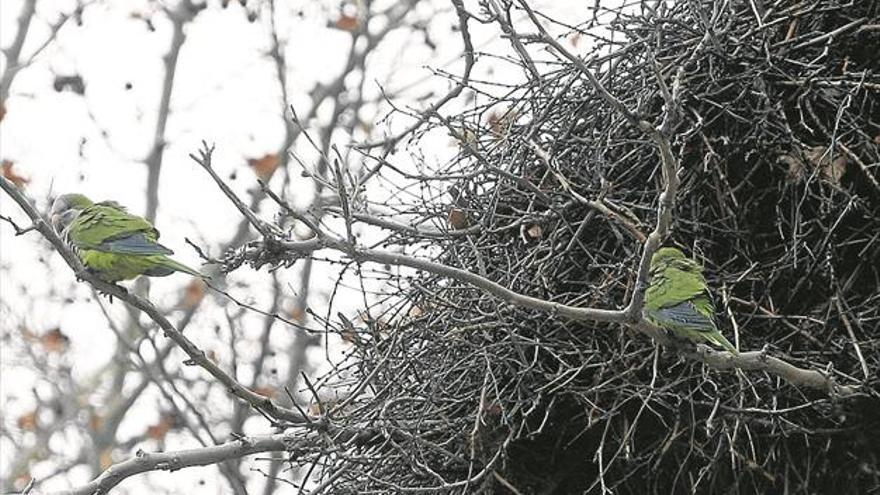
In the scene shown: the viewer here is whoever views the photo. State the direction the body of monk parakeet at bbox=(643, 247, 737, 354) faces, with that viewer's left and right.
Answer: facing away from the viewer and to the left of the viewer

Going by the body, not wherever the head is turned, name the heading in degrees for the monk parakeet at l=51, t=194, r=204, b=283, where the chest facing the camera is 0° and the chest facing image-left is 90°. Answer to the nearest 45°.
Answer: approximately 90°
